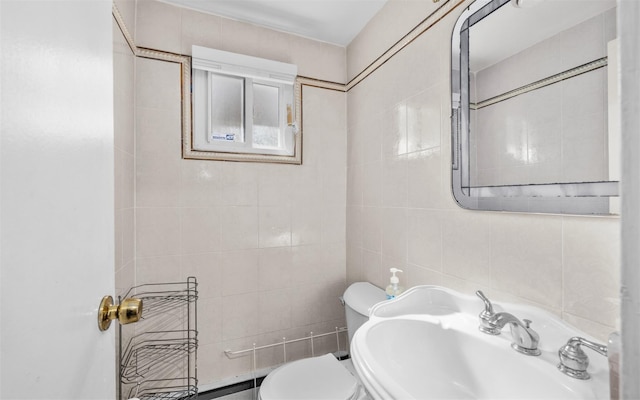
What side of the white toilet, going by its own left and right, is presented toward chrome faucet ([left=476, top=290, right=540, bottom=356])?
left

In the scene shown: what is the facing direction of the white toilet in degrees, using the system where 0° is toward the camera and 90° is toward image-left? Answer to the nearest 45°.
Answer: approximately 45°

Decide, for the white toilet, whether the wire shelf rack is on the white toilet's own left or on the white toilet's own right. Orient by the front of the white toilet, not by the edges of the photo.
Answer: on the white toilet's own right

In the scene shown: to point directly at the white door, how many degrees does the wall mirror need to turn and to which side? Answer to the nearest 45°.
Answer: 0° — it already faces it

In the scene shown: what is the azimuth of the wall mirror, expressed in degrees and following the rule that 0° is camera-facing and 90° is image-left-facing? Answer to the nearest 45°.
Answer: approximately 45°

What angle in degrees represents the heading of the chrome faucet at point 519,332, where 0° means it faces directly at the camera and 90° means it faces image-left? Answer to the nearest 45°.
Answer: approximately 45°
